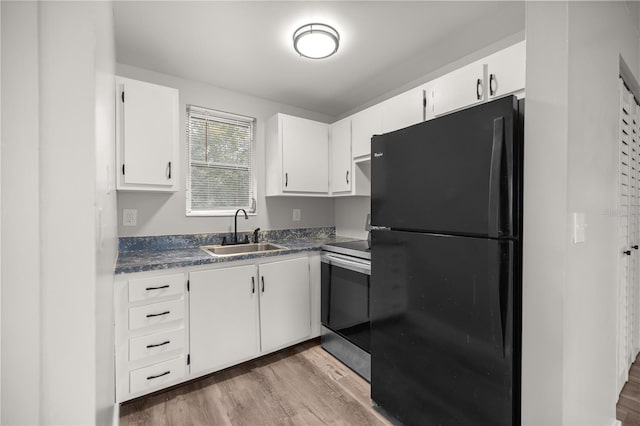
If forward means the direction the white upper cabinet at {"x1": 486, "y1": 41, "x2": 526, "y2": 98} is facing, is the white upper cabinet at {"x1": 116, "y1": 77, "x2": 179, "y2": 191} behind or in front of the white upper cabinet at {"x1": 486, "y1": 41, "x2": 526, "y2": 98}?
in front

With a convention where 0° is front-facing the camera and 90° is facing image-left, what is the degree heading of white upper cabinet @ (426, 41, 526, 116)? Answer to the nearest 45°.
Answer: approximately 45°

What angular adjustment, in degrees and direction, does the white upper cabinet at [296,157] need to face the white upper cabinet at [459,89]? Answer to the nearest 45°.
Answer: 0° — it already faces it

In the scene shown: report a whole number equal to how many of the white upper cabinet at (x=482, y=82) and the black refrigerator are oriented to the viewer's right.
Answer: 0

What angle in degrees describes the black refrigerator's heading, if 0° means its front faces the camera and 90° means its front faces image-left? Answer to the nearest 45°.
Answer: approximately 45°

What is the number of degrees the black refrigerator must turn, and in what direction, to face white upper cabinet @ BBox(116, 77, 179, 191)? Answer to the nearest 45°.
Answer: approximately 45° to its right

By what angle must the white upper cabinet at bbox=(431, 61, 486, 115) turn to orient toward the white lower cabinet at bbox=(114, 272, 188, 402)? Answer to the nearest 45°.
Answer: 0° — it already faces it
